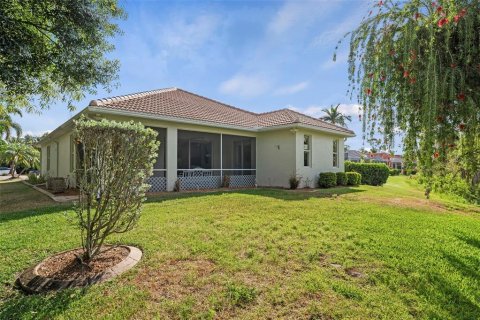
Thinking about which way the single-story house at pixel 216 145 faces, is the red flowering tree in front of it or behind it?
behind

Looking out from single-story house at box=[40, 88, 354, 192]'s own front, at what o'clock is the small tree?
The small tree is roughly at 8 o'clock from the single-story house.

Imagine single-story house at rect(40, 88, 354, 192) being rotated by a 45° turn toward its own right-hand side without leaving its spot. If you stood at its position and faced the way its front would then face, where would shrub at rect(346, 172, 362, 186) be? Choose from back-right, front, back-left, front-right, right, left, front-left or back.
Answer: right

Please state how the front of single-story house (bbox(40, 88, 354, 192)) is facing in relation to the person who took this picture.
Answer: facing away from the viewer and to the left of the viewer

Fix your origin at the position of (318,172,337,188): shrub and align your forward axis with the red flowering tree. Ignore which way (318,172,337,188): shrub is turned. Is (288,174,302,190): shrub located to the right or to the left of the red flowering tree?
right

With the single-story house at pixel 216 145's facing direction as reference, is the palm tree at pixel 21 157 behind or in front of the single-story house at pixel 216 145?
in front

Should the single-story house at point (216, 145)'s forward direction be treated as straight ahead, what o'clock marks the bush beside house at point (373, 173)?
The bush beside house is roughly at 4 o'clock from the single-story house.
